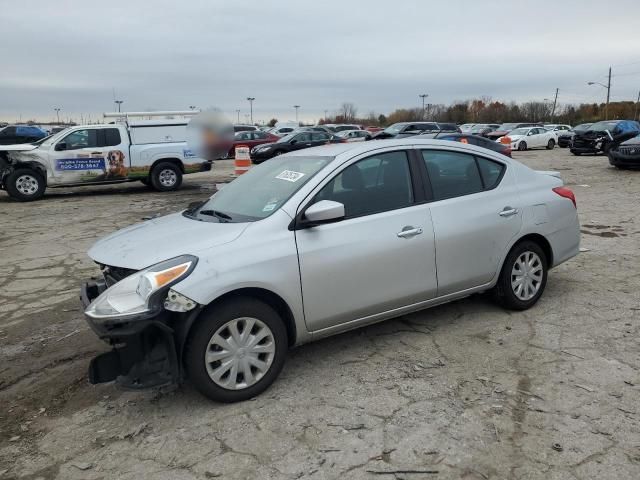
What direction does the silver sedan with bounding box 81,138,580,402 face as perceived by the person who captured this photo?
facing the viewer and to the left of the viewer

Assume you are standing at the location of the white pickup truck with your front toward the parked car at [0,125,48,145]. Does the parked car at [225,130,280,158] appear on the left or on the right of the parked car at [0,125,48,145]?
right

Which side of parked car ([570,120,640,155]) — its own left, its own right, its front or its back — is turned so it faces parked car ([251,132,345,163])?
front

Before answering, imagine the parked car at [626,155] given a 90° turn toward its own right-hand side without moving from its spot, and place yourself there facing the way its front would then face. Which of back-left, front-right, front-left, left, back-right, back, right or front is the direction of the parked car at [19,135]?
front-left

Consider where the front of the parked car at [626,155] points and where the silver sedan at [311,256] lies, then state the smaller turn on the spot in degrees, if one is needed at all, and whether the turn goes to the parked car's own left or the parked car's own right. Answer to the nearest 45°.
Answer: approximately 45° to the parked car's own left

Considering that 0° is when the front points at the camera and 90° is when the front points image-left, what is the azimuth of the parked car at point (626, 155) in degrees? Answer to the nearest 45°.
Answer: approximately 45°

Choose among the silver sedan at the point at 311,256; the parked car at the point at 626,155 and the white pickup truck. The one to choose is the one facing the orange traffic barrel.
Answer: the parked car

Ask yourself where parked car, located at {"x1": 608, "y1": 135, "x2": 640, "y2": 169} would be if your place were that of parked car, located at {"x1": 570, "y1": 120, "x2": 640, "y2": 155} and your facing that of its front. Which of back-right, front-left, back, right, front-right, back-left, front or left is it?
front-left

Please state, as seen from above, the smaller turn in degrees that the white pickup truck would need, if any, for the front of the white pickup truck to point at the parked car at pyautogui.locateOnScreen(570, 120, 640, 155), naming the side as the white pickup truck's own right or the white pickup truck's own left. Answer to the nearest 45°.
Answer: approximately 180°

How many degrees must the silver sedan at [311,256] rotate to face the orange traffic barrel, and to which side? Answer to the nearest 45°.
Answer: approximately 135° to its right

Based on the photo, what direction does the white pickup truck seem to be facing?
to the viewer's left
